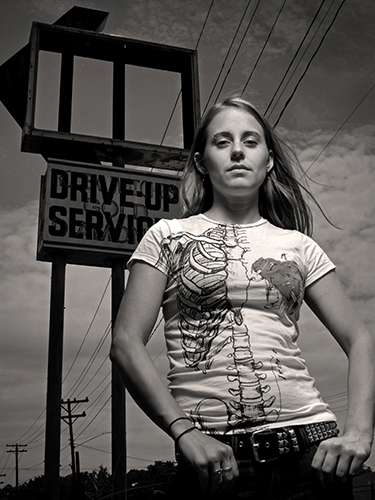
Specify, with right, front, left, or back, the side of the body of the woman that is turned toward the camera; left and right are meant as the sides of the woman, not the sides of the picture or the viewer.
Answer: front

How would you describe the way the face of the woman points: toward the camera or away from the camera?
toward the camera

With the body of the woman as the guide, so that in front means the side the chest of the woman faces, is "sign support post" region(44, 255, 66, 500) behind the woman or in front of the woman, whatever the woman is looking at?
behind

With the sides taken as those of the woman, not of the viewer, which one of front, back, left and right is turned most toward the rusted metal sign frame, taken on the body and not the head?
back
